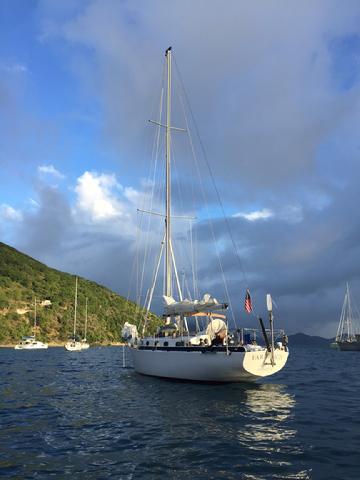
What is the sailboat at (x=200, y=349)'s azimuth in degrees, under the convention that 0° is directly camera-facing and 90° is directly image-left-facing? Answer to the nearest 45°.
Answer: approximately 135°
